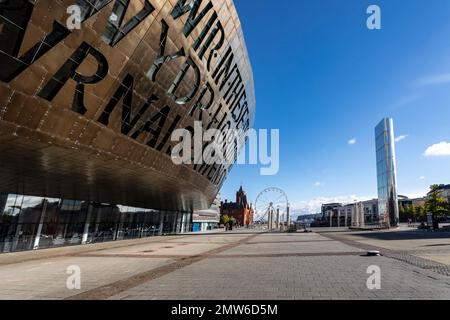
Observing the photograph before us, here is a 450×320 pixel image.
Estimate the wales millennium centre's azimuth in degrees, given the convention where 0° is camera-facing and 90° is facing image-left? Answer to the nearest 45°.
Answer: approximately 315°
